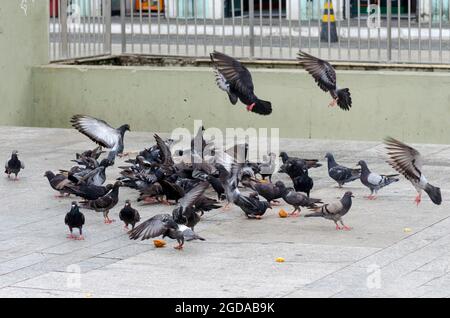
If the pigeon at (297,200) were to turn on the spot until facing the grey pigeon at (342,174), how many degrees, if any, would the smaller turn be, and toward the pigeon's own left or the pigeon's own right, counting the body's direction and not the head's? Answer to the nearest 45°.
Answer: approximately 90° to the pigeon's own right

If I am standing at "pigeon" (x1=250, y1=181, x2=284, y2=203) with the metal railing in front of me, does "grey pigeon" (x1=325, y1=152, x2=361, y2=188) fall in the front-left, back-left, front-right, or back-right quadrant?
front-right

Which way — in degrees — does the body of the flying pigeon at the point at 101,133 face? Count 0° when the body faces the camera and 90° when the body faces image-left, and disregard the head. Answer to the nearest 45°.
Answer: approximately 270°

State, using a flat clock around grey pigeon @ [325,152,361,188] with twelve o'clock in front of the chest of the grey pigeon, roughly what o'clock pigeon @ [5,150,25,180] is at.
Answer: The pigeon is roughly at 12 o'clock from the grey pigeon.

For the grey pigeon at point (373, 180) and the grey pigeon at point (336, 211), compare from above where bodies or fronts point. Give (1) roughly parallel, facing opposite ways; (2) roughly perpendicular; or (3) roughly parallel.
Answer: roughly parallel, facing opposite ways

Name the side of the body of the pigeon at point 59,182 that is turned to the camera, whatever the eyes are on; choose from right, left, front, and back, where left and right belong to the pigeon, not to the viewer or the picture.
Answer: left

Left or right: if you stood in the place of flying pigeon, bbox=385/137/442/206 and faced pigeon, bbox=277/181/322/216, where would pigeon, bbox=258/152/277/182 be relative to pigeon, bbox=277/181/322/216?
right

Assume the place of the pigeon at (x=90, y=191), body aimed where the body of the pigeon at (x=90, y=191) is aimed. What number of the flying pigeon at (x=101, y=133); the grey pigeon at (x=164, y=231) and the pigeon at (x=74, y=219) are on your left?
1

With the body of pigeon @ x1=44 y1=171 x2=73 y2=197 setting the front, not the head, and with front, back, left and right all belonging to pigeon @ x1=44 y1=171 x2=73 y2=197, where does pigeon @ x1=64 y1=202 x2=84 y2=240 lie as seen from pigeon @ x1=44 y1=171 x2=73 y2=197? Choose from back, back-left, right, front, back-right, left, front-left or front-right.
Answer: left
